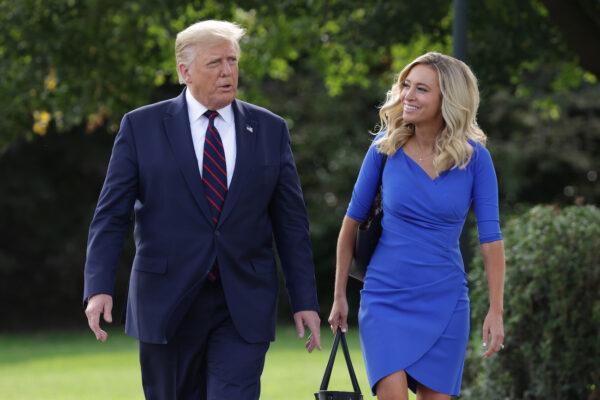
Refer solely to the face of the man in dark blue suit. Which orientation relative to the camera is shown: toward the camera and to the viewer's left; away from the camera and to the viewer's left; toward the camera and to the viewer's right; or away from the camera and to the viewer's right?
toward the camera and to the viewer's right

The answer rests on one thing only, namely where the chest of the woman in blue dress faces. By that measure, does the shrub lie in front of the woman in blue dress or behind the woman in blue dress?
behind

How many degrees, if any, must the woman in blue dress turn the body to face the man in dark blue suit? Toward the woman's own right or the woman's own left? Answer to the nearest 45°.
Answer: approximately 90° to the woman's own right

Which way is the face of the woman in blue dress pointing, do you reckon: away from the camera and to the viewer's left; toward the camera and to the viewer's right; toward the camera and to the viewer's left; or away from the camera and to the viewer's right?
toward the camera and to the viewer's left

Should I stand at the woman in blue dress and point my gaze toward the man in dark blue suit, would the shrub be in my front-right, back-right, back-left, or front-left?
back-right

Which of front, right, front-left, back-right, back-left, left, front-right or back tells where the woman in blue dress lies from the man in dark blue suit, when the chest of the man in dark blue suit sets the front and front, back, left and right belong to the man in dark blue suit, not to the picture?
left

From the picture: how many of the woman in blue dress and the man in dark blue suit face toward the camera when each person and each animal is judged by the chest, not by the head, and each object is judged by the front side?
2

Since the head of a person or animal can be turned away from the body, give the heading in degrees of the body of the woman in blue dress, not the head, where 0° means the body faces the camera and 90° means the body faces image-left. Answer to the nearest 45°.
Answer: approximately 0°
